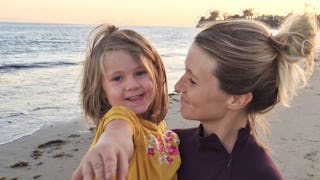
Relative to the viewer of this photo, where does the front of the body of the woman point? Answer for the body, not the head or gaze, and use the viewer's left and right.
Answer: facing the viewer and to the left of the viewer

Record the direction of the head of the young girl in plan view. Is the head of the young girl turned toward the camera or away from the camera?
toward the camera

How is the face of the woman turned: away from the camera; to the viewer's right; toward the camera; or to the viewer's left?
to the viewer's left

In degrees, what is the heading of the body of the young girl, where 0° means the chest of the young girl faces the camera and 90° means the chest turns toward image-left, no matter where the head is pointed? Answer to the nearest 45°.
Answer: approximately 315°
